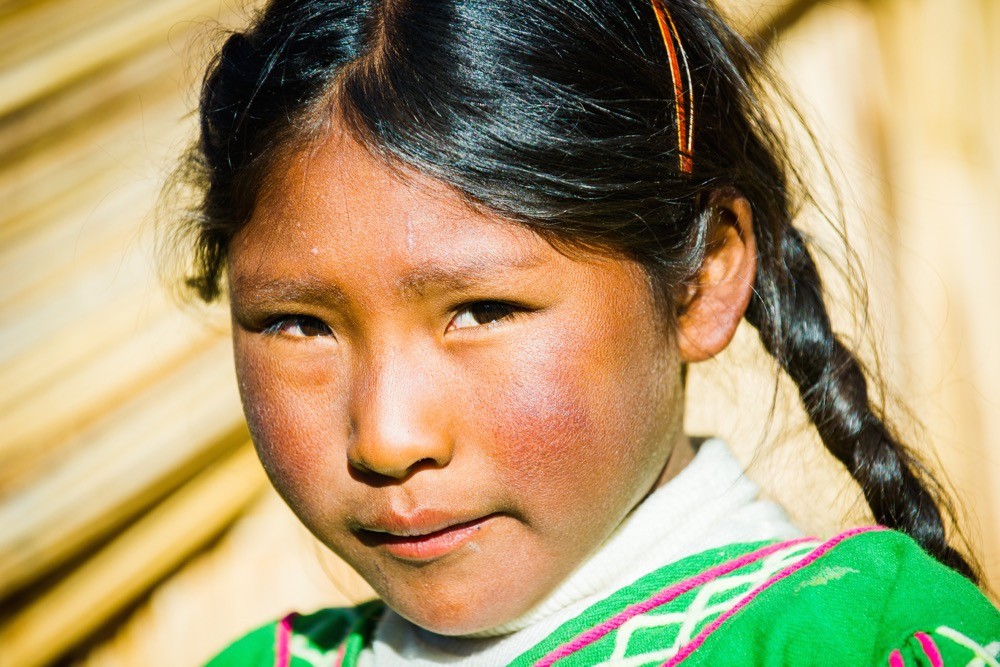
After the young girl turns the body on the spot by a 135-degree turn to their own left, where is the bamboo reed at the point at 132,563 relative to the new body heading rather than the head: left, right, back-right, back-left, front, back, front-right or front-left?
back-left

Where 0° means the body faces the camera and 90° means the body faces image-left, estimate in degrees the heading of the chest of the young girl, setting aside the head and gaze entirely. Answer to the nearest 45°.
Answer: approximately 45°

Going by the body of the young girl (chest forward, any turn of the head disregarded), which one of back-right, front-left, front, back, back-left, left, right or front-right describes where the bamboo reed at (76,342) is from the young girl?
right

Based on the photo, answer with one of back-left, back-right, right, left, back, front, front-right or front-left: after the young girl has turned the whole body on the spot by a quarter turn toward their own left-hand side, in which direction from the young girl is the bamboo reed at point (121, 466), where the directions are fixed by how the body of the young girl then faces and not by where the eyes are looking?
back

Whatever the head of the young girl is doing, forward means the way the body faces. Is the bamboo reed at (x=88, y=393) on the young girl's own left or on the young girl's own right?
on the young girl's own right

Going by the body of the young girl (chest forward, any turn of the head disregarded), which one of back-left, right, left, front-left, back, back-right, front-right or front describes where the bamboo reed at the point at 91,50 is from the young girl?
right
